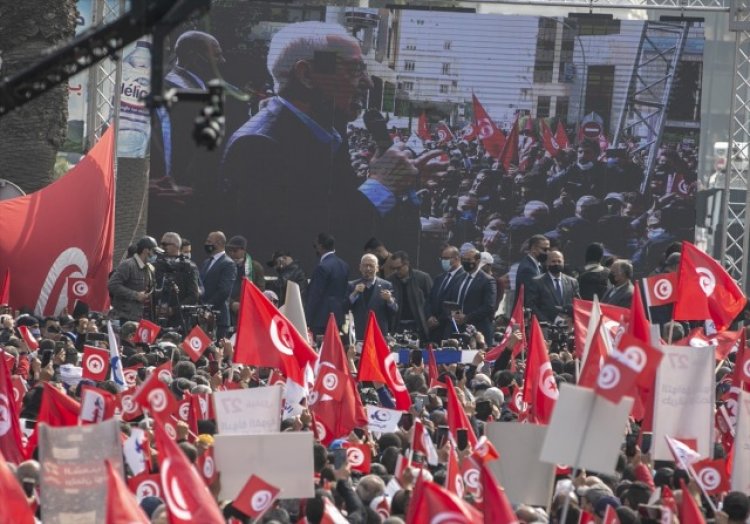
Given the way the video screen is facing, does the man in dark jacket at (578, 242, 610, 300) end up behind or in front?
in front

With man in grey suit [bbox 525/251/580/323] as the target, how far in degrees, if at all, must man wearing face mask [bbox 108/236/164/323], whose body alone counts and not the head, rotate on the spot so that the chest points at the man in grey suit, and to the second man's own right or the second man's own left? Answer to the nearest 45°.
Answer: approximately 45° to the second man's own left

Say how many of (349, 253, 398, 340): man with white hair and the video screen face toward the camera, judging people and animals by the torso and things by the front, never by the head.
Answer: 2

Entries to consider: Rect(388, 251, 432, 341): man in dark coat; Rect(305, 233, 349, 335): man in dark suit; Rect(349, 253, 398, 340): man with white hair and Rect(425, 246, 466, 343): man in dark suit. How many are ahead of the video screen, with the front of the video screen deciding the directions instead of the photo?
4

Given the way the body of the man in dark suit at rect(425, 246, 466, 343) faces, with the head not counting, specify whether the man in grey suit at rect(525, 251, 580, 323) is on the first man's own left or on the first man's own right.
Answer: on the first man's own left

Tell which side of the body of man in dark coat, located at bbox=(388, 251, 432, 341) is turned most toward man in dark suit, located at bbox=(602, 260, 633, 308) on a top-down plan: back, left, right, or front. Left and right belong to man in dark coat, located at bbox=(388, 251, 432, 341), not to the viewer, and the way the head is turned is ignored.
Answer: left

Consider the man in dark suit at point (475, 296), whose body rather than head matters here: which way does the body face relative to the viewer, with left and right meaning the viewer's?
facing the viewer and to the left of the viewer

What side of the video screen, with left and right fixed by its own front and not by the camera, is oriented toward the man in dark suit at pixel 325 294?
front

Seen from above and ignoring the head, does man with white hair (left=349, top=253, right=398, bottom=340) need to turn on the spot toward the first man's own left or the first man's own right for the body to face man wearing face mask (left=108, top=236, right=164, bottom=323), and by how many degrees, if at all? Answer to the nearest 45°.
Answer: approximately 90° to the first man's own right

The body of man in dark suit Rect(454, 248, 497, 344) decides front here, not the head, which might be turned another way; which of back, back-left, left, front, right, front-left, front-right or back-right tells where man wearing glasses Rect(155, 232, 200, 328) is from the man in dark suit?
front-right
